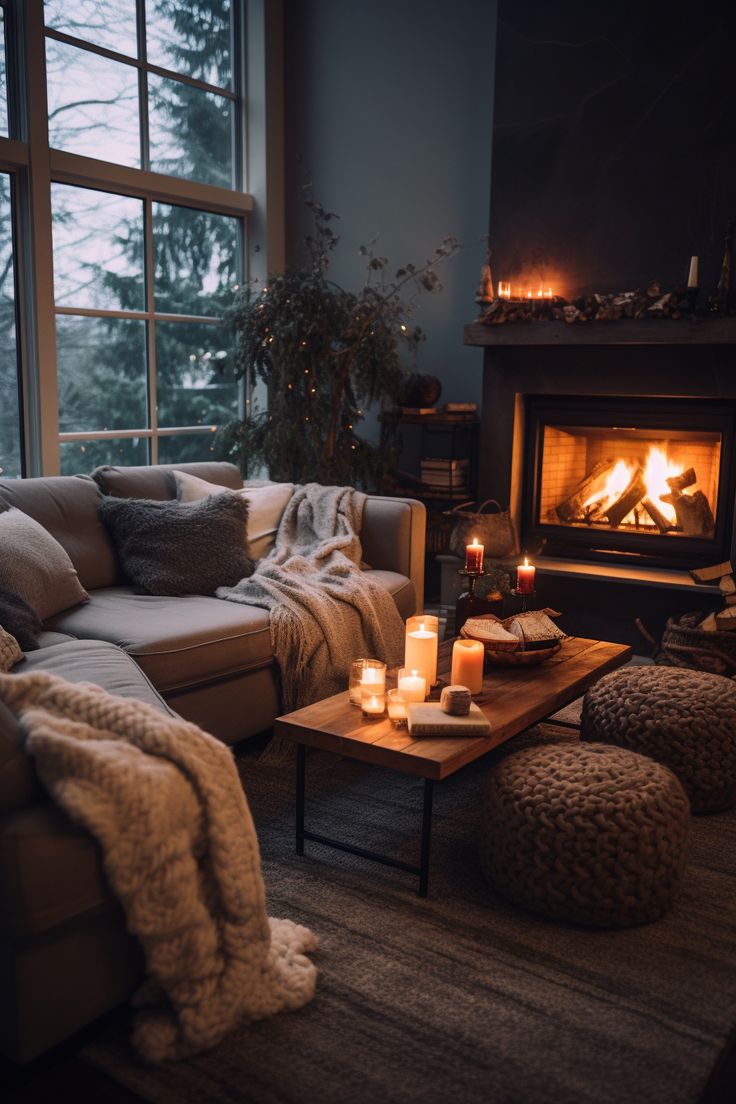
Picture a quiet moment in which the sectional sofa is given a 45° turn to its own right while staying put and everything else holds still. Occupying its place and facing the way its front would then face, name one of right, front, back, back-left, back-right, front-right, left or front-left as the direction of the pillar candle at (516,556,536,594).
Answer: left

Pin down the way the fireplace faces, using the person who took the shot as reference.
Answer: facing the viewer

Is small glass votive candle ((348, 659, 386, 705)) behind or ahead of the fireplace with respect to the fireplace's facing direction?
ahead

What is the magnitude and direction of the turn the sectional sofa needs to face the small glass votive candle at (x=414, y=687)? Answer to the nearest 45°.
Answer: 0° — it already faces it

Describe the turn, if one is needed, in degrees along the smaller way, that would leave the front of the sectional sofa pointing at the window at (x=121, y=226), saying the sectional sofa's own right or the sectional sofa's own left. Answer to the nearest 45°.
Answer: approximately 135° to the sectional sofa's own left

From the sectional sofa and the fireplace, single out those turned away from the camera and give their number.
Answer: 0

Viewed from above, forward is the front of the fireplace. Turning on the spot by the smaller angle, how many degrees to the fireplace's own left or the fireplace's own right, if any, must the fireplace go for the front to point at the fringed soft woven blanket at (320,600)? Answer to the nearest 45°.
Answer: approximately 45° to the fireplace's own right

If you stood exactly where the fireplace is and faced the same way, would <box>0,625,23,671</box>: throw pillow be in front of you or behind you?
in front

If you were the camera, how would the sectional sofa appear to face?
facing the viewer and to the right of the viewer

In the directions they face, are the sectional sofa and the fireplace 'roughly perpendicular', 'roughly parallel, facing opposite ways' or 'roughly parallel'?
roughly perpendicular

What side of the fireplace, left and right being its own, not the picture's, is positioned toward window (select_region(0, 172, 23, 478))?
right

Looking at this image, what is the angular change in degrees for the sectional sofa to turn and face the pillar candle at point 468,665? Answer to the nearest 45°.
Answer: approximately 45° to its left
